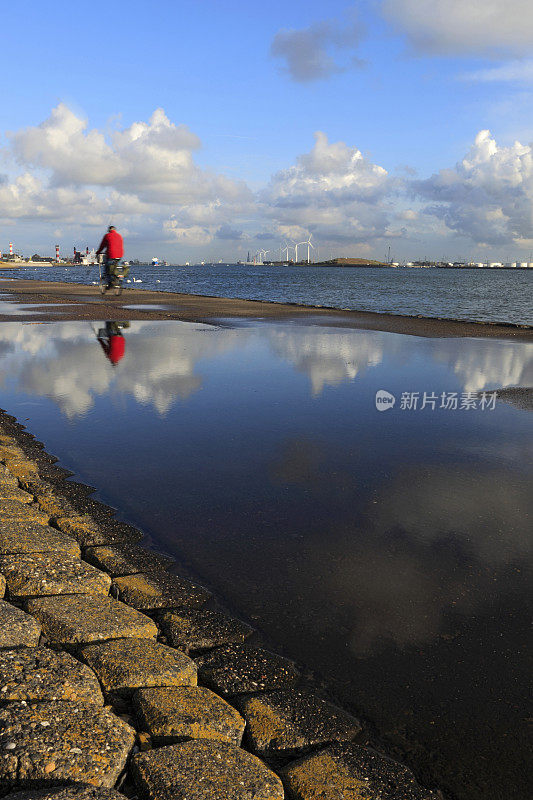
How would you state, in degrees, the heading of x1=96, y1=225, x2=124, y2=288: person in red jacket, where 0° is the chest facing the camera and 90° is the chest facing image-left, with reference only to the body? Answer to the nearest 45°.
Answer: approximately 135°

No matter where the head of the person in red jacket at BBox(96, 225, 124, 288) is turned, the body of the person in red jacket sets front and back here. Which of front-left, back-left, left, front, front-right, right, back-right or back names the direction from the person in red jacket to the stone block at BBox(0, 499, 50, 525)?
back-left

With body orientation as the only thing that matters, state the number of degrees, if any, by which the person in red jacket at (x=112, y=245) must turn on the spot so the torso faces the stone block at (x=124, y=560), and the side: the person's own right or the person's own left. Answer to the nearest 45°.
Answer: approximately 135° to the person's own left

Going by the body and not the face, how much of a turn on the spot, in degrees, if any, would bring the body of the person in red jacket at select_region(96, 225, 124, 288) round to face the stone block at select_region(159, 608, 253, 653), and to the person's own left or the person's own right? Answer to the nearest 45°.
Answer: approximately 135° to the person's own left

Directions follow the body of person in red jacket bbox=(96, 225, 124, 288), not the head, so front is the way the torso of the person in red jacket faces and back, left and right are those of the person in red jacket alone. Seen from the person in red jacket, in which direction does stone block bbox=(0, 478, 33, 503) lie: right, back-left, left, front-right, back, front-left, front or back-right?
back-left

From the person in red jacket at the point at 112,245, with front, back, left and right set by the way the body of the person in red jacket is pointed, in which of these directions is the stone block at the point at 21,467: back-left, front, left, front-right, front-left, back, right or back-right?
back-left

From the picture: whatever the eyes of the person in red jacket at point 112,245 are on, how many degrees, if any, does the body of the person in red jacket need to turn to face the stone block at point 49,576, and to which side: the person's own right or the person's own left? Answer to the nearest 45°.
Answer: approximately 135° to the person's own left

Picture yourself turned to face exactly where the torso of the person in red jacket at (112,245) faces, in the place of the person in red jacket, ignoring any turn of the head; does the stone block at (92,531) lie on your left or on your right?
on your left

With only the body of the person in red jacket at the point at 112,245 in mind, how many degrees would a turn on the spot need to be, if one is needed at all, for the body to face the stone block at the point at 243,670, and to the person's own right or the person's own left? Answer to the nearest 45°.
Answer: approximately 135° to the person's own left

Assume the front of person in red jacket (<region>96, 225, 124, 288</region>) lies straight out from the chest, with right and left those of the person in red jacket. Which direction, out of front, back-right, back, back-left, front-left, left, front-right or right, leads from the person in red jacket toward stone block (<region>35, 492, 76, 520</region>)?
back-left
